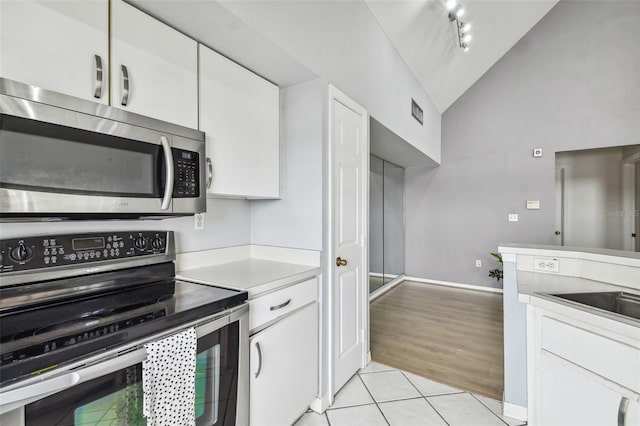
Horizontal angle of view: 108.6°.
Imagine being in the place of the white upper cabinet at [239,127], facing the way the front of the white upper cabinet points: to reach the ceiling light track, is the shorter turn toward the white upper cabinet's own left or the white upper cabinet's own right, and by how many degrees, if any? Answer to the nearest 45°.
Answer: approximately 45° to the white upper cabinet's own left

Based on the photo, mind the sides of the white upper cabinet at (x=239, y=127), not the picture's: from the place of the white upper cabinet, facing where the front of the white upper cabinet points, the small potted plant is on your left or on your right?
on your left

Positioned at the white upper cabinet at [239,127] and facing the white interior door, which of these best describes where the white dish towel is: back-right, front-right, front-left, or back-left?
back-right

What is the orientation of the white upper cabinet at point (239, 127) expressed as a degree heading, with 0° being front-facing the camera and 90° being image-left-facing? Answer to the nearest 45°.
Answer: approximately 315°

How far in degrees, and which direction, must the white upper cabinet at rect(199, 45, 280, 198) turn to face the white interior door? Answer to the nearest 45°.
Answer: approximately 45° to its left

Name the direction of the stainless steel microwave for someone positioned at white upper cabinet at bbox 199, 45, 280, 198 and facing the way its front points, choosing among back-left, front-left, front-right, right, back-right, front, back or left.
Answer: right
